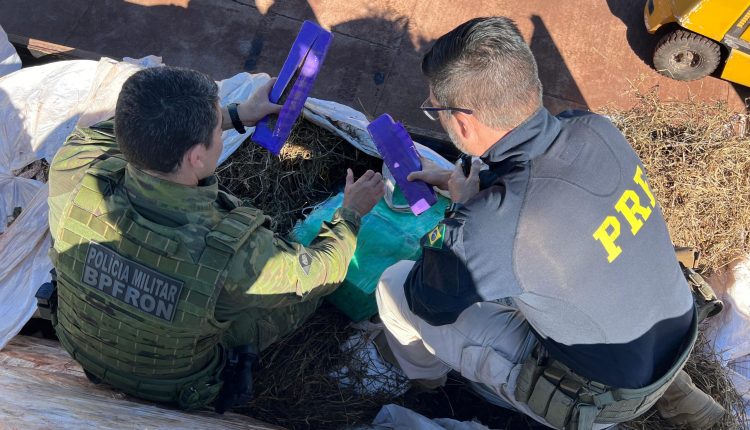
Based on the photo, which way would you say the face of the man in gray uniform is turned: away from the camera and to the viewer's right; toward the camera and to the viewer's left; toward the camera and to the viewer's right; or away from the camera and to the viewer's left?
away from the camera and to the viewer's left

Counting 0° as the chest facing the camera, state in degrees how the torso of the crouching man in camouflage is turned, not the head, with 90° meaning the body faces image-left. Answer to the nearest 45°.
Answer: approximately 225°

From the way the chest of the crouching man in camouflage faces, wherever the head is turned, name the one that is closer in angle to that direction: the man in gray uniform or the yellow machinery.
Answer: the yellow machinery

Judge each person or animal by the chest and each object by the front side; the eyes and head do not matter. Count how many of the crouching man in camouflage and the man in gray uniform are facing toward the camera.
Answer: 0

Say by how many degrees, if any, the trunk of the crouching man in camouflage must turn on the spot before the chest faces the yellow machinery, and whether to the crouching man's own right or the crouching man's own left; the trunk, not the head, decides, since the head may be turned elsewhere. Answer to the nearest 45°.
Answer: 0° — they already face it

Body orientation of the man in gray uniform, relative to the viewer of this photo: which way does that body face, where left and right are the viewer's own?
facing away from the viewer and to the left of the viewer

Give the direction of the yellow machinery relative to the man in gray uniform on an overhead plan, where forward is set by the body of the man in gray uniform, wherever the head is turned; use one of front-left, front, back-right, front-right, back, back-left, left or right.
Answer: front-right

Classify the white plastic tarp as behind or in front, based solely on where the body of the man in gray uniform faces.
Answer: in front

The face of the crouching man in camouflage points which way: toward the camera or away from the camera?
away from the camera
